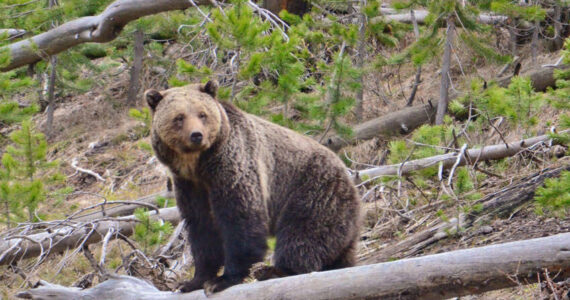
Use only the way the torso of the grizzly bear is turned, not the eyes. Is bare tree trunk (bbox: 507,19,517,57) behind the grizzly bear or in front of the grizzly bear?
behind

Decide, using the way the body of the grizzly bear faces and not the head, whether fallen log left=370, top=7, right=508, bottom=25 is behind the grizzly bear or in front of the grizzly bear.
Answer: behind

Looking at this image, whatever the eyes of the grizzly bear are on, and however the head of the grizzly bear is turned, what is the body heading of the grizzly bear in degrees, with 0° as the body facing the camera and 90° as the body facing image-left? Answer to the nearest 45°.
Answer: approximately 45°

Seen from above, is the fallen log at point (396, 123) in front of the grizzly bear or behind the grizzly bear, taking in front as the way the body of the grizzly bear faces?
behind

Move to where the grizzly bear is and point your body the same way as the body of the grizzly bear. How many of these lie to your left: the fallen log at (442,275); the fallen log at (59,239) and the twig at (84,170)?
1

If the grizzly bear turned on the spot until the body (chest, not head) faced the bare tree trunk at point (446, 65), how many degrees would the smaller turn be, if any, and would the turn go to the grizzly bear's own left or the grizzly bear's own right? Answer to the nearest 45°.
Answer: approximately 180°

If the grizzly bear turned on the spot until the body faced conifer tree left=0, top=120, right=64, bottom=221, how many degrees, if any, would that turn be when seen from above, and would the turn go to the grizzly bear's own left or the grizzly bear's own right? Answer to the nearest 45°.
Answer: approximately 90° to the grizzly bear's own right

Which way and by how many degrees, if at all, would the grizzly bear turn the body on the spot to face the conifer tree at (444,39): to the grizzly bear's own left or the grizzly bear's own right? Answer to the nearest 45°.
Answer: approximately 180°

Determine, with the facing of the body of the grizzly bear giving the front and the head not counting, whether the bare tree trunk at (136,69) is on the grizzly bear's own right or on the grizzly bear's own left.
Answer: on the grizzly bear's own right

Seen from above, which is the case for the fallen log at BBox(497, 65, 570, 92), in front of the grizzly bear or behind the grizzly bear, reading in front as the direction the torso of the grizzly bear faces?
behind

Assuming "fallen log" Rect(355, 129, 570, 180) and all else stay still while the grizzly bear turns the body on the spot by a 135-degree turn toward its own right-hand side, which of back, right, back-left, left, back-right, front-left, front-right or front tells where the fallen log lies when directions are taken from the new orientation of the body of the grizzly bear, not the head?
front-right
